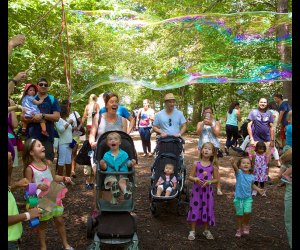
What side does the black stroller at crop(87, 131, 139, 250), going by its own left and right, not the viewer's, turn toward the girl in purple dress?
left

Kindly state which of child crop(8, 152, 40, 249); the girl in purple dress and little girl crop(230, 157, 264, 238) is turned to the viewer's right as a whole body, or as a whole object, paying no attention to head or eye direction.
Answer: the child

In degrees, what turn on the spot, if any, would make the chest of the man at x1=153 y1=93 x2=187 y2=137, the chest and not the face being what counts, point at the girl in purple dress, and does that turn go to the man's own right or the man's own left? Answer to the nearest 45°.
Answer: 0° — they already face them

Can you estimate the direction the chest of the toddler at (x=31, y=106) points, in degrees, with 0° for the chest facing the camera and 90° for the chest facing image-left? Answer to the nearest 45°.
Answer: approximately 315°

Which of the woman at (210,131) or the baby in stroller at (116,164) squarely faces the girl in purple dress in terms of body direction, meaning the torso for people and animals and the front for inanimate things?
the woman

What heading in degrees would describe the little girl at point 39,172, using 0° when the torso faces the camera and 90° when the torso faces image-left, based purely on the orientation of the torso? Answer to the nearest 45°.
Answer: approximately 315°

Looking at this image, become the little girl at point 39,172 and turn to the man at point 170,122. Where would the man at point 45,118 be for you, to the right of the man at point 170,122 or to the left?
left
